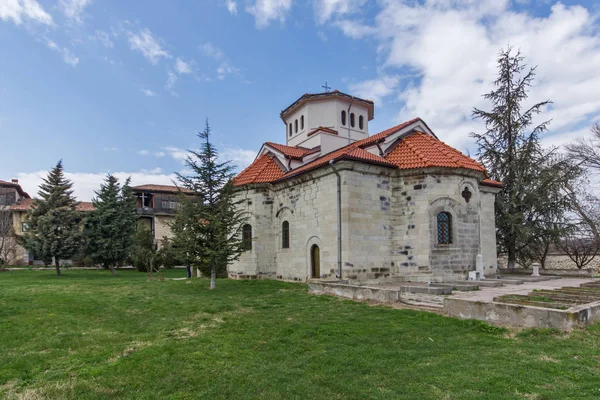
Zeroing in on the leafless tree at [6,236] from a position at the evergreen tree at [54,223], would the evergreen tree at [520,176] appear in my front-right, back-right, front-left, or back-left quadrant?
back-right
